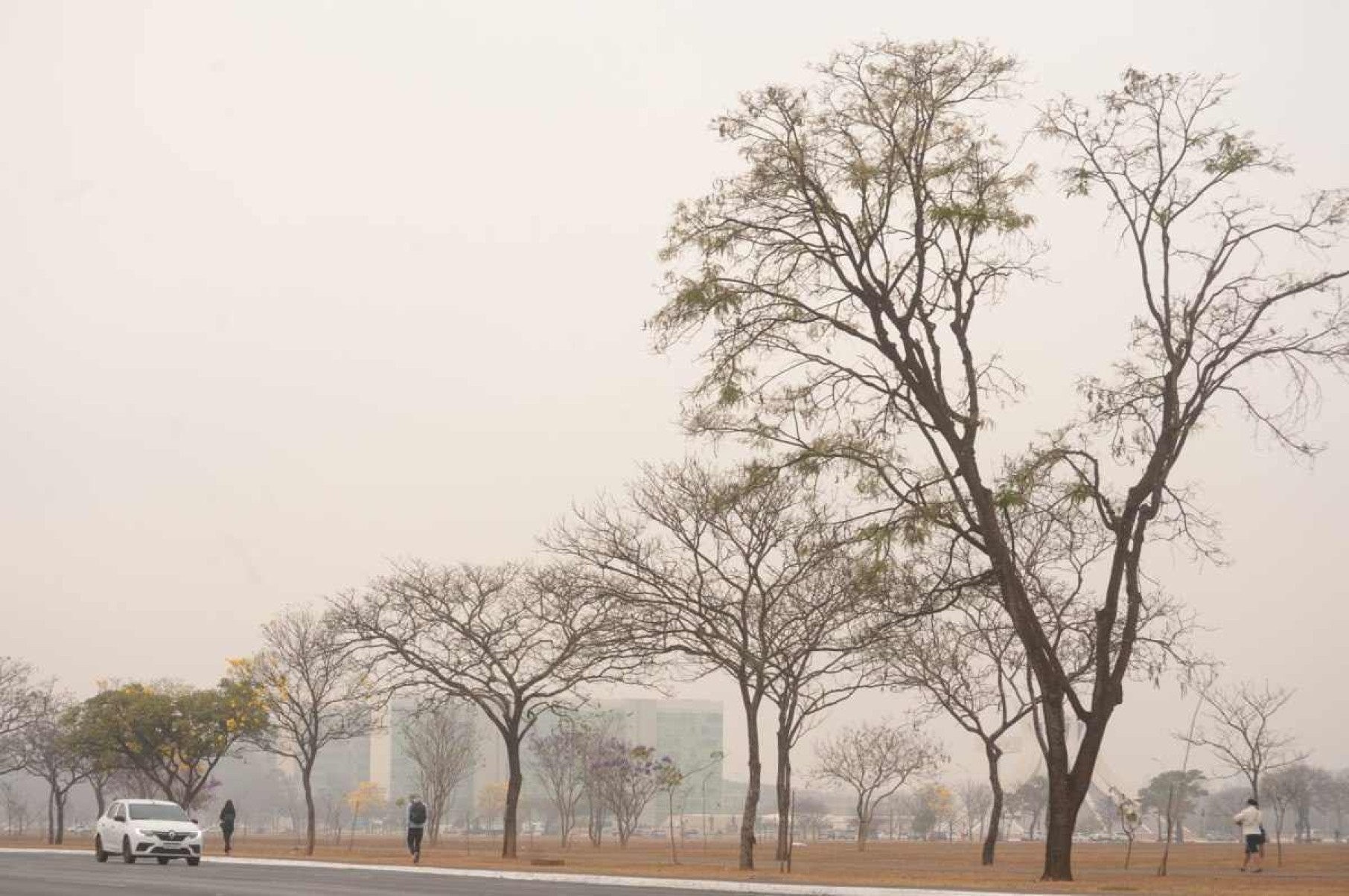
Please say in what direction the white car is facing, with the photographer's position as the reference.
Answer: facing the viewer and to the right of the viewer

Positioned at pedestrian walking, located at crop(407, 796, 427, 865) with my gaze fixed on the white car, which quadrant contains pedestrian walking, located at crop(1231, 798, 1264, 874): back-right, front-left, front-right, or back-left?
back-left

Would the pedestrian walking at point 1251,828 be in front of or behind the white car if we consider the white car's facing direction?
in front

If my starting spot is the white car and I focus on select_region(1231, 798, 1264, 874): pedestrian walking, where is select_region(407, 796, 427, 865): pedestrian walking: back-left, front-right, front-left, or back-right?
front-left

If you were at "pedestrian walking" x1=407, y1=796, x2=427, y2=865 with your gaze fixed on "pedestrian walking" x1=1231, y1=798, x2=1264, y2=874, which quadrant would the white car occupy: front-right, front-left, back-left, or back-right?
back-right
